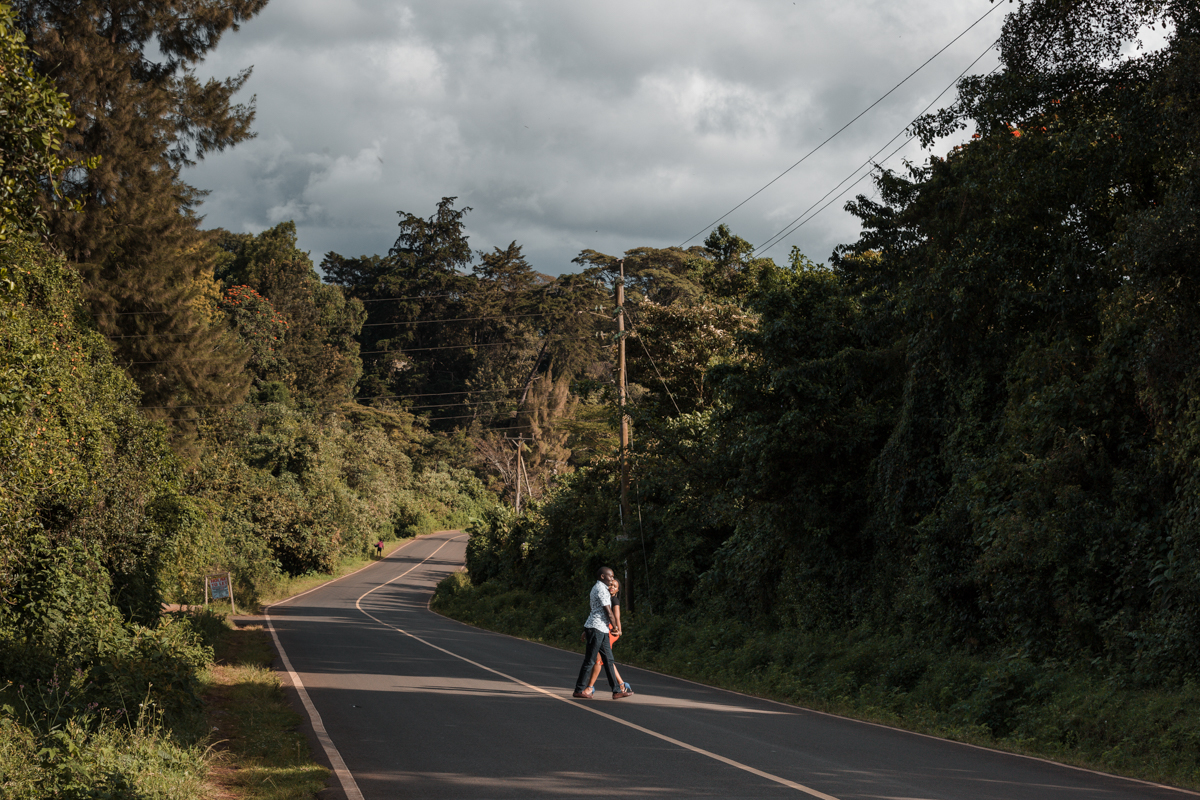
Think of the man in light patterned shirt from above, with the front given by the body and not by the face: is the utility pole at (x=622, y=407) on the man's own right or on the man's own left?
on the man's own left

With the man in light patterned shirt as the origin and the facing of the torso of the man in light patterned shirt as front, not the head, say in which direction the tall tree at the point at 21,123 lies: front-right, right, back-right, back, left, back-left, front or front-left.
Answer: back-right

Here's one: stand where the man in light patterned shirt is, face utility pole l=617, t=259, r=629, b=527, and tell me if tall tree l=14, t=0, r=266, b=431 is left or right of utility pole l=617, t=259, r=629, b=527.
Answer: left
